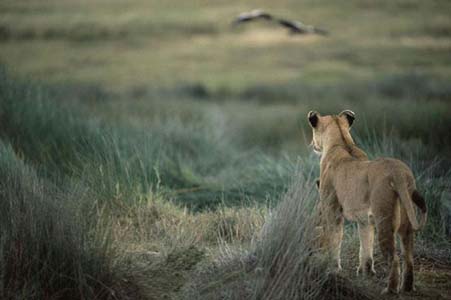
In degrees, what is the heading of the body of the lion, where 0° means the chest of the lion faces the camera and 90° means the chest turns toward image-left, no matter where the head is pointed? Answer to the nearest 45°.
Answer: approximately 135°
